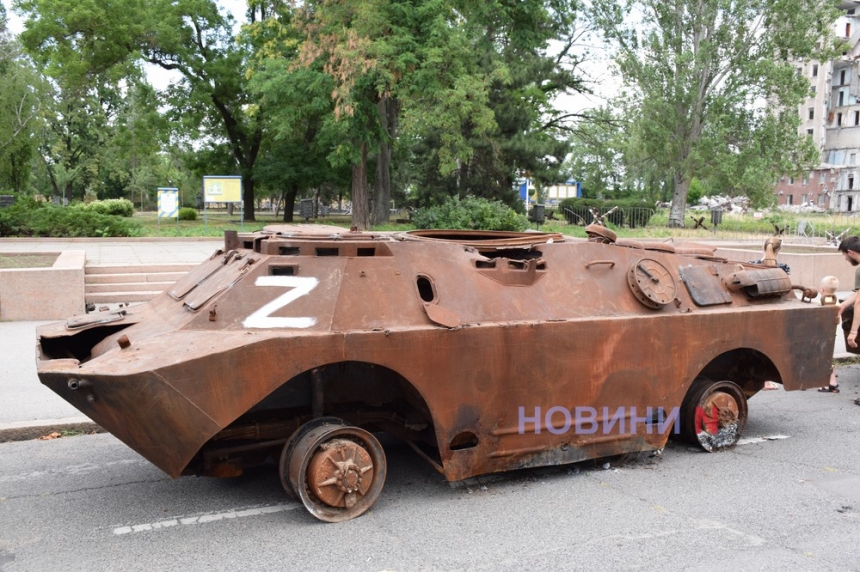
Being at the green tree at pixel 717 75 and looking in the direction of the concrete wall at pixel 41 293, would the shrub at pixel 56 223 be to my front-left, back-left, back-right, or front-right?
front-right

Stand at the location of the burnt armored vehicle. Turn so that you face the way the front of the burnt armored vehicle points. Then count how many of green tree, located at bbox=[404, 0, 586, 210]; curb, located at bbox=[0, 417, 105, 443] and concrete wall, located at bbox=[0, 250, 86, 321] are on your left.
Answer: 0

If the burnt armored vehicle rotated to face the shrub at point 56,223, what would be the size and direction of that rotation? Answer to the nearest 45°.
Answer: approximately 90° to its right

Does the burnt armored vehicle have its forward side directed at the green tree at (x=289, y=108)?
no

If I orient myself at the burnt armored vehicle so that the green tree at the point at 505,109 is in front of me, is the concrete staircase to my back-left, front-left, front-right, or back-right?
front-left

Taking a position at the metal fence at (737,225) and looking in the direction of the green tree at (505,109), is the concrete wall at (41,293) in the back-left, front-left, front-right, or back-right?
front-left

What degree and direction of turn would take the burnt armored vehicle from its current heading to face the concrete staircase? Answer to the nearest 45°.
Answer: approximately 90° to its right

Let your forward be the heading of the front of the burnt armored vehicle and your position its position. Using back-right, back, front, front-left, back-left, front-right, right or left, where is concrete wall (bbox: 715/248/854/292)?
back

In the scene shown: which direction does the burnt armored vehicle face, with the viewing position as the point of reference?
facing the viewer and to the left of the viewer

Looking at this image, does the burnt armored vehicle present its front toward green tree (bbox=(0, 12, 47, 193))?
no

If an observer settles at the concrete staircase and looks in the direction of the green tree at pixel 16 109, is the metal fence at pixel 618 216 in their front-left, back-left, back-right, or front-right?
front-right

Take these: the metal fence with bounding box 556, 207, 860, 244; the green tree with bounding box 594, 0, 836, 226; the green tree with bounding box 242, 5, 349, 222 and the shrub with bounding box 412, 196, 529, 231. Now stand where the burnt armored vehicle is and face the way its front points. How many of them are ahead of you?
0

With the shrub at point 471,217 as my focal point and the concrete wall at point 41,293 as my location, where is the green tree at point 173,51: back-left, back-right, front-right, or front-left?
front-left

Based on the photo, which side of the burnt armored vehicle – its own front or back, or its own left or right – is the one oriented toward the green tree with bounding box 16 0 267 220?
right

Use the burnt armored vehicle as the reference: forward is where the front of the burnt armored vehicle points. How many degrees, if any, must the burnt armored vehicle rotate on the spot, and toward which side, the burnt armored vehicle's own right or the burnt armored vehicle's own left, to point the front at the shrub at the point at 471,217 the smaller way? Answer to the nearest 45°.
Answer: approximately 135° to the burnt armored vehicle's own right

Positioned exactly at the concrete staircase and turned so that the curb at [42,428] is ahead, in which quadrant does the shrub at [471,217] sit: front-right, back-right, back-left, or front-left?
back-left

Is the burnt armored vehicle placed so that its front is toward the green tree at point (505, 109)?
no

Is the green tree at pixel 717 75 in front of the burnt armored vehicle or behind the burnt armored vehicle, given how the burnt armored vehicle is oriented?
behind

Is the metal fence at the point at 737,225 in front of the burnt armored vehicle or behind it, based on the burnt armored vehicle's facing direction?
behind

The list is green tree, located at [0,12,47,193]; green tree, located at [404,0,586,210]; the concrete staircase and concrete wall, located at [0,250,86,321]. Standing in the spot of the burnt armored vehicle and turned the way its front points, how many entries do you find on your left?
0

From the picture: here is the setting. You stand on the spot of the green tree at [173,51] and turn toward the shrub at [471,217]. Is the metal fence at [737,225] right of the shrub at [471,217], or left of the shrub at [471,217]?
left

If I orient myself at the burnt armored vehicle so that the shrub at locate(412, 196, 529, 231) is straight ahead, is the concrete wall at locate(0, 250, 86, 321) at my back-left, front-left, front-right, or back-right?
front-left
